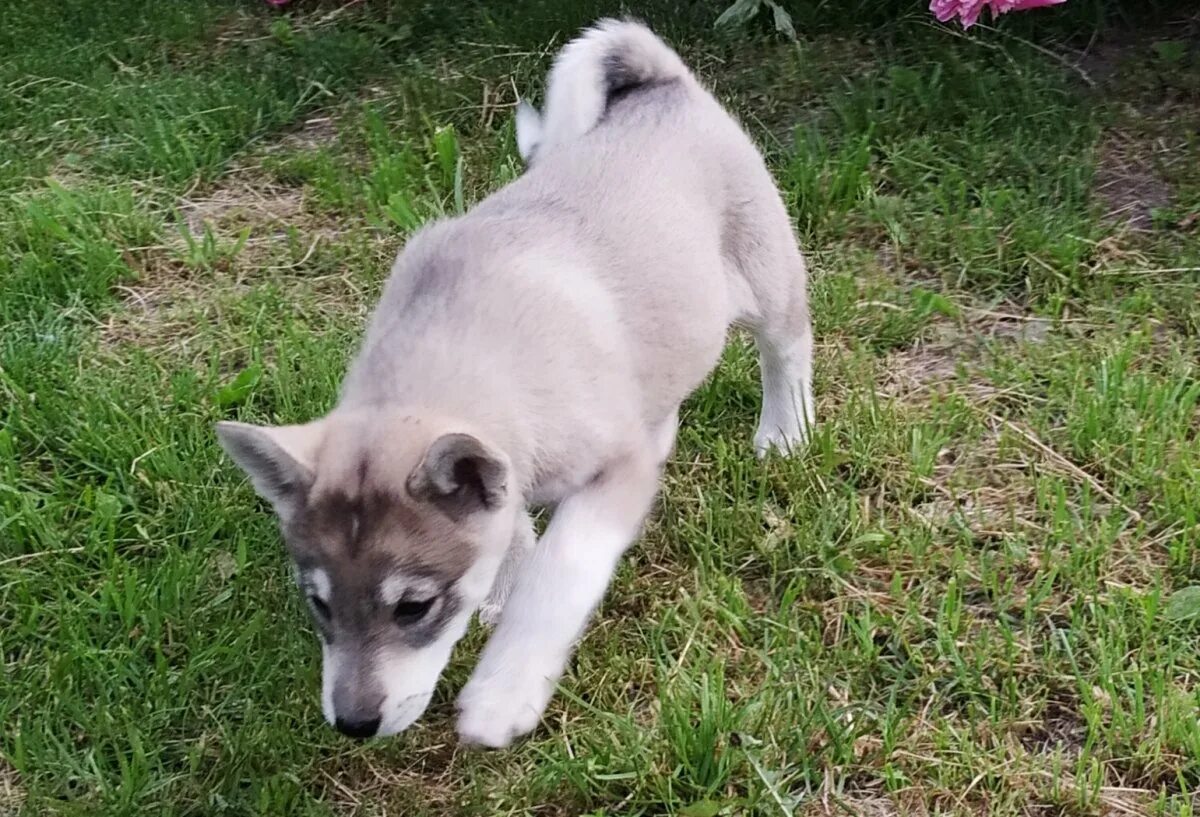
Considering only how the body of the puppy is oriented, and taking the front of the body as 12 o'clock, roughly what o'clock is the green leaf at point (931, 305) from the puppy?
The green leaf is roughly at 6 o'clock from the puppy.

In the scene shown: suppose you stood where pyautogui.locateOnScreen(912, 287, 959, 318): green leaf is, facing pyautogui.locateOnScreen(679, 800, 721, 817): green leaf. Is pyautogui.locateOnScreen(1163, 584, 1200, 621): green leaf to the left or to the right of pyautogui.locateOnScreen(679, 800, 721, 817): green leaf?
left

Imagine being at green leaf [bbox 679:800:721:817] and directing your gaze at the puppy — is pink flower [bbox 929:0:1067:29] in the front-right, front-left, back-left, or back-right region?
front-right

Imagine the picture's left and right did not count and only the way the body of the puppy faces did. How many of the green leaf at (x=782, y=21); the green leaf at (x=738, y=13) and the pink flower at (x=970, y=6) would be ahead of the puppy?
0

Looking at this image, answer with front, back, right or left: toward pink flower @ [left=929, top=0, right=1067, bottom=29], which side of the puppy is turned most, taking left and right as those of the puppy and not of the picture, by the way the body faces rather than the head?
back

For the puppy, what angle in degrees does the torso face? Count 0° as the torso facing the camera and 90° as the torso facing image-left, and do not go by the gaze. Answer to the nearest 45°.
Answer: approximately 45°

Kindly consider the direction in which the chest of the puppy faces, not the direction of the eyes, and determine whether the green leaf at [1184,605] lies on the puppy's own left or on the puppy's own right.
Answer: on the puppy's own left

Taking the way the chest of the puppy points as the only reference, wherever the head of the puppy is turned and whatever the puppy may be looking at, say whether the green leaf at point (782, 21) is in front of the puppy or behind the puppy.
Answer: behind

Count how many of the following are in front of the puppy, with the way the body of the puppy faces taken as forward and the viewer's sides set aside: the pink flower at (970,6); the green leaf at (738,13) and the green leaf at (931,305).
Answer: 0

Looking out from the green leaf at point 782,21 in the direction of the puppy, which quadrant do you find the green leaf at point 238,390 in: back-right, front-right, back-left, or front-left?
front-right

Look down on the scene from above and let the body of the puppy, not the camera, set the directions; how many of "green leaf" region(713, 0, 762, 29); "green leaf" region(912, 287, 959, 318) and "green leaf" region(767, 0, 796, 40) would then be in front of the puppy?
0

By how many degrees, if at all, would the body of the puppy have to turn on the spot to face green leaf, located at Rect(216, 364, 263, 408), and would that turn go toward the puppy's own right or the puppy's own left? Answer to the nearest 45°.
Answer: approximately 90° to the puppy's own right

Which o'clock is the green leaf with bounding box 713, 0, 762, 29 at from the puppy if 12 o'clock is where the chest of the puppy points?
The green leaf is roughly at 5 o'clock from the puppy.

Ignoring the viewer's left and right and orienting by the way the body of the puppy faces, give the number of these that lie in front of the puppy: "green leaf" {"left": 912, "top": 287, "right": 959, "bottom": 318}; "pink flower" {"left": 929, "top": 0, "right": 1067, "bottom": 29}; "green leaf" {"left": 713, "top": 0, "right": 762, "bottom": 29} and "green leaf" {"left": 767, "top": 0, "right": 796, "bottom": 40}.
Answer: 0

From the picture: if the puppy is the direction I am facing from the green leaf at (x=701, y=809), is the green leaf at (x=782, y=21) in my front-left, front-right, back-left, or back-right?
front-right
